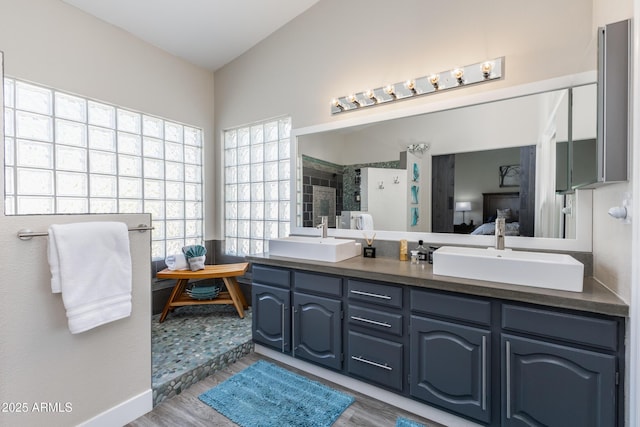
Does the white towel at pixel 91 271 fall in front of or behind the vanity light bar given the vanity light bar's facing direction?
in front

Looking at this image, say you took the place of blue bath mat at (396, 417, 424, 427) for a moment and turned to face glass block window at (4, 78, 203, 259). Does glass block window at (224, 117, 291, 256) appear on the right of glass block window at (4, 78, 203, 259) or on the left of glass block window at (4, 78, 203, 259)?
right

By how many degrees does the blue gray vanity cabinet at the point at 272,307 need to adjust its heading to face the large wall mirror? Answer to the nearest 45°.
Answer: approximately 135° to its left

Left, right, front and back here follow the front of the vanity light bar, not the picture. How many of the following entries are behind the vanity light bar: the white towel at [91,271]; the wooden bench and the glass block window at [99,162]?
0

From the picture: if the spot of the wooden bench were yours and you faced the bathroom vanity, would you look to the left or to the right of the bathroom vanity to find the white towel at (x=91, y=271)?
right

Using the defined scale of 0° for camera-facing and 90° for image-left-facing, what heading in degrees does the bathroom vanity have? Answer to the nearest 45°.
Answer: approximately 45°

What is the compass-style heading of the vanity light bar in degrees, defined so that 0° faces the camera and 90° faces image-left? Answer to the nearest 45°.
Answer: approximately 45°

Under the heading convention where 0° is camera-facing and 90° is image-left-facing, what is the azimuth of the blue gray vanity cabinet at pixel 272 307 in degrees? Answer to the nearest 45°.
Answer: approximately 45°

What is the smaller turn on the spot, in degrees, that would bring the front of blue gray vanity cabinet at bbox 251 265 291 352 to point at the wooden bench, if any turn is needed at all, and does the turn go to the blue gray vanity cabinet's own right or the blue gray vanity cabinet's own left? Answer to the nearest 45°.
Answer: approximately 90° to the blue gray vanity cabinet's own right

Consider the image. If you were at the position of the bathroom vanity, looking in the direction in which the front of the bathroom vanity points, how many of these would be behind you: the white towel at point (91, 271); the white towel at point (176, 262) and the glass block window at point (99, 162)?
0

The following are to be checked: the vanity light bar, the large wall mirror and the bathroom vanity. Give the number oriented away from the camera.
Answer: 0

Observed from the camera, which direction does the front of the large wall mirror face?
facing the viewer and to the left of the viewer

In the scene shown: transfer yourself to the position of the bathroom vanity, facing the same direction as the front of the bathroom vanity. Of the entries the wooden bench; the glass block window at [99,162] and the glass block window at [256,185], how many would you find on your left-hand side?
0

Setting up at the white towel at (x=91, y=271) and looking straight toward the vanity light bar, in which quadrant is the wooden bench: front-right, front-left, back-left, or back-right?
front-left

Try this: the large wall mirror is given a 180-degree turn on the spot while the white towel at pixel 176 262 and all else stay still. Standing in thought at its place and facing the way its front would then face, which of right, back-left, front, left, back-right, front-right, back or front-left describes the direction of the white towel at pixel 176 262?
back-left

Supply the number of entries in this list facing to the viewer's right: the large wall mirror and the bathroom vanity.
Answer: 0

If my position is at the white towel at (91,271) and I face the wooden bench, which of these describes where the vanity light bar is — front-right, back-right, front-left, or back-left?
front-right
